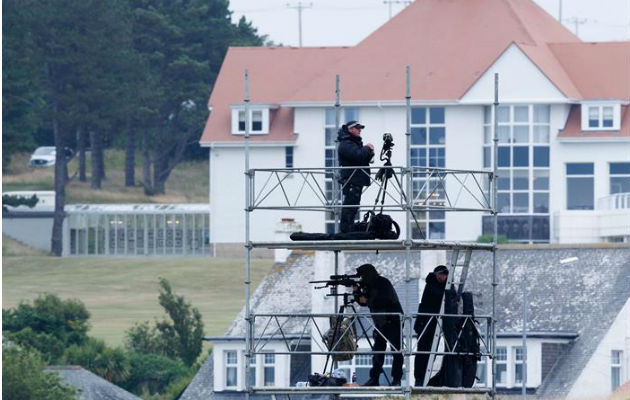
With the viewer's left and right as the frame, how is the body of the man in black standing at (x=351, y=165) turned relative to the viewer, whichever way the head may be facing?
facing to the right of the viewer

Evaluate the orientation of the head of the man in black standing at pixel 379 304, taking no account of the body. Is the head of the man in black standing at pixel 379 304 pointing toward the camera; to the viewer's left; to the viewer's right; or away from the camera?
to the viewer's left

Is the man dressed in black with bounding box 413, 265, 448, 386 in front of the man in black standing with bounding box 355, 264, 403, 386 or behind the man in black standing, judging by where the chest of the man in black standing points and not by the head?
behind

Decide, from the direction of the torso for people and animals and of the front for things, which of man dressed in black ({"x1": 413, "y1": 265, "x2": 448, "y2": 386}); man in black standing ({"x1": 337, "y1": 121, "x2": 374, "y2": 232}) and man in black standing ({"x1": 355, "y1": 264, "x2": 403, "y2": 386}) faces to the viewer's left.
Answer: man in black standing ({"x1": 355, "y1": 264, "x2": 403, "y2": 386})

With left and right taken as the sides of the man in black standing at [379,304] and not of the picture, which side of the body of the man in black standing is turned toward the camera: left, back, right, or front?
left
